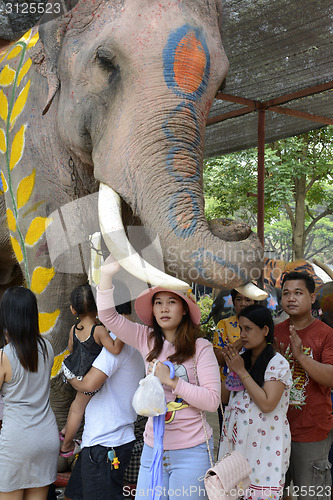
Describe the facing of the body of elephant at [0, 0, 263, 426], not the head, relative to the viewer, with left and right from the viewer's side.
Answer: facing the viewer and to the right of the viewer

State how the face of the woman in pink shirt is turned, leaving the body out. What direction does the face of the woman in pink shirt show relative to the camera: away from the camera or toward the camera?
toward the camera

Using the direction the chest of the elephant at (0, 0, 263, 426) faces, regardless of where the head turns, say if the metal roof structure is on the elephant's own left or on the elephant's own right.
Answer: on the elephant's own left
